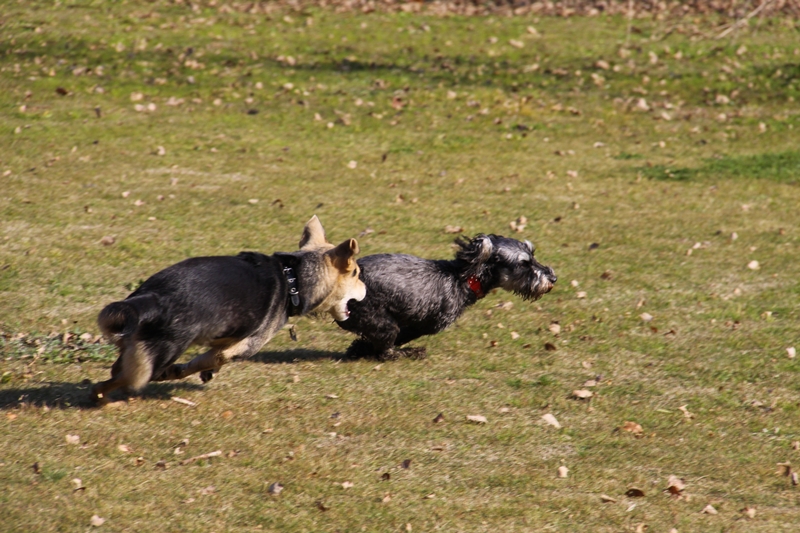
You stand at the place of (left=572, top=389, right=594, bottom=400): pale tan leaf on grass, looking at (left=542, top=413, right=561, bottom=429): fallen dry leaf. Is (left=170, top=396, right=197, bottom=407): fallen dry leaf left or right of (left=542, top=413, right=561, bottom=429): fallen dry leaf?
right

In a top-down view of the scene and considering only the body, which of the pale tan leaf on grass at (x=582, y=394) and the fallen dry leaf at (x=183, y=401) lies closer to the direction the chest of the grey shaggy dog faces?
the pale tan leaf on grass

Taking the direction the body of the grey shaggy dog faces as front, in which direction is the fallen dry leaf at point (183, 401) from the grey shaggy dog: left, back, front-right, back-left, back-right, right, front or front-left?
back-right

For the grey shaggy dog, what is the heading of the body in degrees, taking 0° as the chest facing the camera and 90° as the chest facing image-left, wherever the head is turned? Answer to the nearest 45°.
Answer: approximately 270°

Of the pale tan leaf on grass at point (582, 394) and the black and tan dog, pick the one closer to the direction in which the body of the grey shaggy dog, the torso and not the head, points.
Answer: the pale tan leaf on grass

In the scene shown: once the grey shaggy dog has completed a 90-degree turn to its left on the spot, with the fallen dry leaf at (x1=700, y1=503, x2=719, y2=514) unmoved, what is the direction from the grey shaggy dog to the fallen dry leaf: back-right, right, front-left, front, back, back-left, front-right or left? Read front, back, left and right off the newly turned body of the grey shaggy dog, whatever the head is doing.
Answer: back-right

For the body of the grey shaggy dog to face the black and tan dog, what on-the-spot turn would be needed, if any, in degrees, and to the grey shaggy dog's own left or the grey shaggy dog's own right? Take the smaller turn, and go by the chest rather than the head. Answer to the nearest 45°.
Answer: approximately 135° to the grey shaggy dog's own right

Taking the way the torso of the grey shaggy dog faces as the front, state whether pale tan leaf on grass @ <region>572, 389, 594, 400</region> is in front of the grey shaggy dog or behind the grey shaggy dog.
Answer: in front

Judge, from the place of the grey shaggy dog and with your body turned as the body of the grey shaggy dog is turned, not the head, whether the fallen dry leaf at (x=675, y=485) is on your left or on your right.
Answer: on your right

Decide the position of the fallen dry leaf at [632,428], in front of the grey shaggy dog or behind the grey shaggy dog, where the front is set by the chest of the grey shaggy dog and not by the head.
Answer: in front
